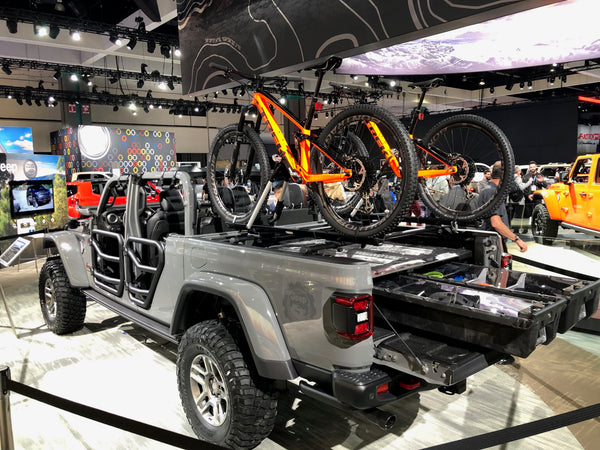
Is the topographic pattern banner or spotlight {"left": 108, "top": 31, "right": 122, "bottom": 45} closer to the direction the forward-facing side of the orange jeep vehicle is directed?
the spotlight

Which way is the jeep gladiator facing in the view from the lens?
facing away from the viewer and to the left of the viewer

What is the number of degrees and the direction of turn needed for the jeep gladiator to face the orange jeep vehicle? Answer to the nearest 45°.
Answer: approximately 90° to its right
